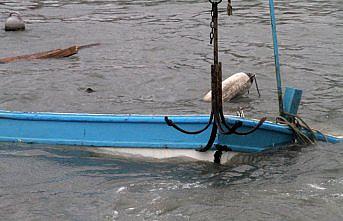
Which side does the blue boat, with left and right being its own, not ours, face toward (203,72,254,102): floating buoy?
left

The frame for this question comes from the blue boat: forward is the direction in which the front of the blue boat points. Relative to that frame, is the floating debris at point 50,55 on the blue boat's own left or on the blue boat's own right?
on the blue boat's own left

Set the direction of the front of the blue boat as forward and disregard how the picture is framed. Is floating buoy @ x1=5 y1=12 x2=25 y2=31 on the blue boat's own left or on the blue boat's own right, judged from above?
on the blue boat's own left

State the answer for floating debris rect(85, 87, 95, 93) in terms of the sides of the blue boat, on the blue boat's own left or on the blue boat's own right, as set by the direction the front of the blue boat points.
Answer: on the blue boat's own left

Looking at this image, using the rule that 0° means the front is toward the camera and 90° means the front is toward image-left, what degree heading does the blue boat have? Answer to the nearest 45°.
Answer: approximately 270°
